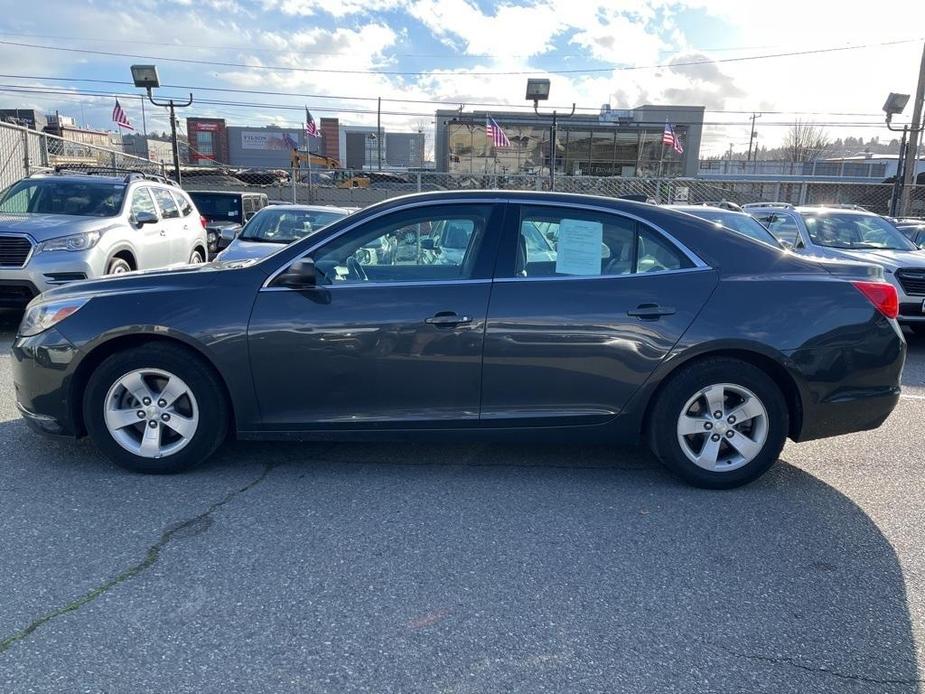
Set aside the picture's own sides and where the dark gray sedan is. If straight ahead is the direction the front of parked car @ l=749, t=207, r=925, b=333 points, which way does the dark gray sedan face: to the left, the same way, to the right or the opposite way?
to the right

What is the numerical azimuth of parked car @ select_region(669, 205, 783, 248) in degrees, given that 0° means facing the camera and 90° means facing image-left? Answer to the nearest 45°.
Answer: approximately 315°

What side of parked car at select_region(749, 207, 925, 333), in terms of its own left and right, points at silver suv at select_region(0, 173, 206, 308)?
right

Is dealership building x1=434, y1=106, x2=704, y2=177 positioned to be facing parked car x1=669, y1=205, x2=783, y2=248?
yes

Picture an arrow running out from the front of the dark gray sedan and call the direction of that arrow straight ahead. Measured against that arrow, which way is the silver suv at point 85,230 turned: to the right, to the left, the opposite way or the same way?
to the left

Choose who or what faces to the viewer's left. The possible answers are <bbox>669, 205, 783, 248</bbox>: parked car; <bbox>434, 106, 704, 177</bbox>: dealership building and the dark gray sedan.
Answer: the dark gray sedan

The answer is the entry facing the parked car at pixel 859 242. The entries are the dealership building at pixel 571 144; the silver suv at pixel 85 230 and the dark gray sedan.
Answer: the dealership building

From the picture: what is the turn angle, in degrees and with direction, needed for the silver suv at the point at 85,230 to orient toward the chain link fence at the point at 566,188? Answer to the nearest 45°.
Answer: approximately 180°

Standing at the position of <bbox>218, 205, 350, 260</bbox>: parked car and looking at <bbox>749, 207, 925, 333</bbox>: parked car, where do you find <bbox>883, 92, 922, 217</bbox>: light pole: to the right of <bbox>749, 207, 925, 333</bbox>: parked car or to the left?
left

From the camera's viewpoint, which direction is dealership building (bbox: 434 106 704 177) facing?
toward the camera

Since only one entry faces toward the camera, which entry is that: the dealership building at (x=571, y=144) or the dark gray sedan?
the dealership building

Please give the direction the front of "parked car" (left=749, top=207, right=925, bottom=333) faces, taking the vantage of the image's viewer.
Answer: facing the viewer and to the right of the viewer

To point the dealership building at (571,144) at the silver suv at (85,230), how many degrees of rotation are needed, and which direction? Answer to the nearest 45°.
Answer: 0° — it already faces it

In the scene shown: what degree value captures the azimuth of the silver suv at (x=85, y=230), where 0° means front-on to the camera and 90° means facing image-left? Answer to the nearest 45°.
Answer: approximately 45°

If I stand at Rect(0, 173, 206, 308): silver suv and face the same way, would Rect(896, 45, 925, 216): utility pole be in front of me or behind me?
behind

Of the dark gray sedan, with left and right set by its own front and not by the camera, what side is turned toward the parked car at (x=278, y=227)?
right

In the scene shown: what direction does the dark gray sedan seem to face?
to the viewer's left

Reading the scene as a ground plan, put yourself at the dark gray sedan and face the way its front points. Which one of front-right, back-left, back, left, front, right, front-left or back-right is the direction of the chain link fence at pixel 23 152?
front-right
